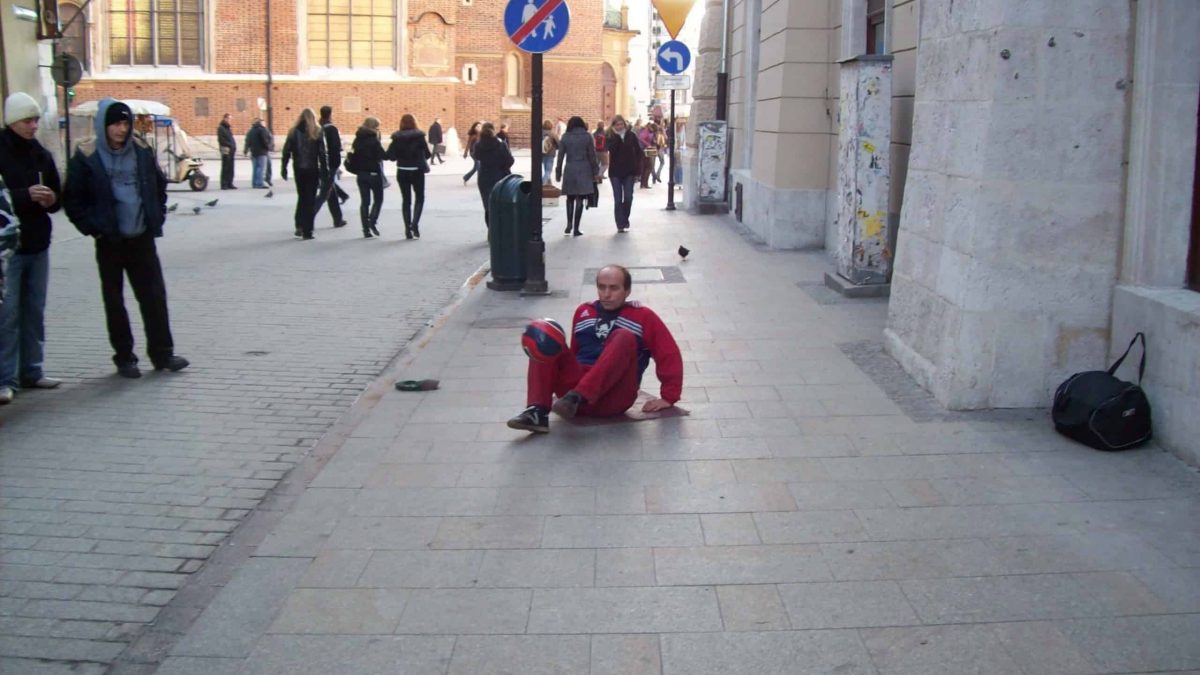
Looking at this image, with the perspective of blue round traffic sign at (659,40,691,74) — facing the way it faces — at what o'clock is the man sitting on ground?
The man sitting on ground is roughly at 12 o'clock from the blue round traffic sign.

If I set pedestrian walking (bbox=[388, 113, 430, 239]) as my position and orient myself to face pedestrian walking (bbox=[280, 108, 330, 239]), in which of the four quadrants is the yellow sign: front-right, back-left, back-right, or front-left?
back-right

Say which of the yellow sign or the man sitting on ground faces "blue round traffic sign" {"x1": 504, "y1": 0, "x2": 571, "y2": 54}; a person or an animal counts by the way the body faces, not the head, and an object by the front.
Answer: the yellow sign

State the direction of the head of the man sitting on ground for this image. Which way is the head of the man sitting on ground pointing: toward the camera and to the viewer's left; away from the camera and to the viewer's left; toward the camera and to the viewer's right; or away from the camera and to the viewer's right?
toward the camera and to the viewer's left

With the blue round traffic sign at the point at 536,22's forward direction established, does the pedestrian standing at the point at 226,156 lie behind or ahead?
behind

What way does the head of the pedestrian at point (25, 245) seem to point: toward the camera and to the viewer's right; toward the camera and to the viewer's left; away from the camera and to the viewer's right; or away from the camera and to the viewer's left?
toward the camera and to the viewer's right

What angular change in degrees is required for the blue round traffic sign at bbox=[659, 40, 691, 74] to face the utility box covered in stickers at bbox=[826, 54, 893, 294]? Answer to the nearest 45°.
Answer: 0° — it already faces it

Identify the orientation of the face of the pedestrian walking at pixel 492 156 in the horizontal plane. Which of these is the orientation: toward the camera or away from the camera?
away from the camera

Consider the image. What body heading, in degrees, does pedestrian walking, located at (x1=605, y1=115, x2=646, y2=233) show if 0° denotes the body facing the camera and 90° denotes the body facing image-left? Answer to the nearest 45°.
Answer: approximately 0°
